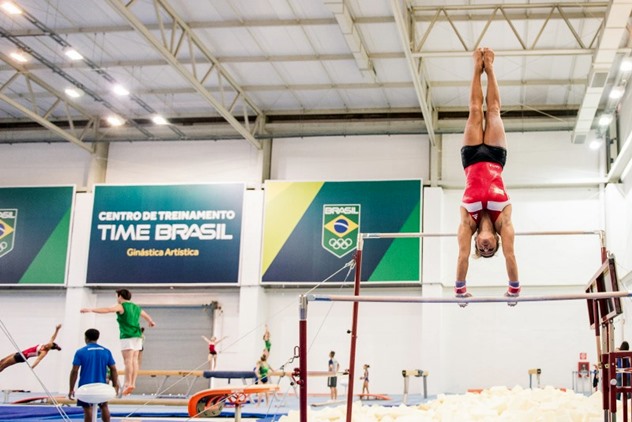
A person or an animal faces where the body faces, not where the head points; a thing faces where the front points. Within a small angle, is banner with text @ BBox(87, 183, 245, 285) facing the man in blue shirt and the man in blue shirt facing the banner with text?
yes

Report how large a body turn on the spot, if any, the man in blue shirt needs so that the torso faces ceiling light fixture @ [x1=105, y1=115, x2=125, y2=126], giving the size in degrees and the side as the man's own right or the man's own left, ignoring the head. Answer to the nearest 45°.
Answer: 0° — they already face it

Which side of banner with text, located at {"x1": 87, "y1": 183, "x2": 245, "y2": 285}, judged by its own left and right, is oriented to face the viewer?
front

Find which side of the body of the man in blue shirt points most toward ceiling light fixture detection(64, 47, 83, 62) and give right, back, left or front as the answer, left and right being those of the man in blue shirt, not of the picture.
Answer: front

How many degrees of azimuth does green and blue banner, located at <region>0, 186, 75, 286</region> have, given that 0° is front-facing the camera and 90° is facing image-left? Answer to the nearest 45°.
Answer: approximately 0°

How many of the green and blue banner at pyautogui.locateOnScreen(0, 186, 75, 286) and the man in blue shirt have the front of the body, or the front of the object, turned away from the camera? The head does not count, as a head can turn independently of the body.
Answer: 1

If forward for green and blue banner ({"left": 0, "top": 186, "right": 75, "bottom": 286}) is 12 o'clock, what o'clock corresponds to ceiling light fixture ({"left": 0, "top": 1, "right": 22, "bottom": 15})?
The ceiling light fixture is roughly at 12 o'clock from the green and blue banner.

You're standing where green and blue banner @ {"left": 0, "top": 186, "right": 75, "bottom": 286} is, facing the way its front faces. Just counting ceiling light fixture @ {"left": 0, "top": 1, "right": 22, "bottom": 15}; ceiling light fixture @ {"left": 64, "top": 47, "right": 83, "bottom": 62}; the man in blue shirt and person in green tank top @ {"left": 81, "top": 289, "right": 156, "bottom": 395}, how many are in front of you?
4

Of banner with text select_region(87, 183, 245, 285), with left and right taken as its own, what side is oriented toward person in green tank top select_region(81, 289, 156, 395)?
front

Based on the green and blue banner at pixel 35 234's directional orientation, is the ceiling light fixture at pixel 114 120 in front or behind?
in front

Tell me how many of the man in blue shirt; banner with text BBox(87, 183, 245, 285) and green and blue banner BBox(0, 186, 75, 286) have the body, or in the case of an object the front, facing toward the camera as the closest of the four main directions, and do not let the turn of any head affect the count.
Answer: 2

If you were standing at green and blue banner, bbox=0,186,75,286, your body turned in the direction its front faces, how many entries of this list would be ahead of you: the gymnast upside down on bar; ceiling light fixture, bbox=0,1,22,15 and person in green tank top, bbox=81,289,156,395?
3

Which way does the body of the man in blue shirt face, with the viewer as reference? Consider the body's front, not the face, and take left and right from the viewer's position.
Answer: facing away from the viewer
